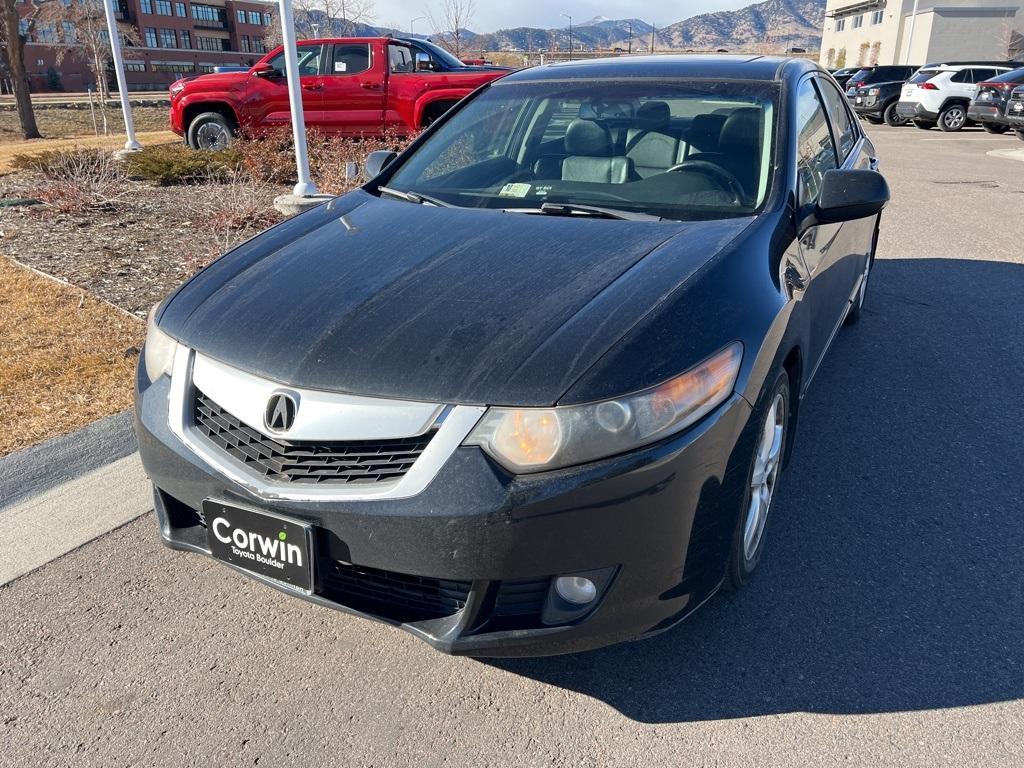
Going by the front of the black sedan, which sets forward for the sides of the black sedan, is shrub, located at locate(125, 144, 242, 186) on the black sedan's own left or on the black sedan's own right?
on the black sedan's own right

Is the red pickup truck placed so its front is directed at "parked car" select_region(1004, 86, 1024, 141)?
no

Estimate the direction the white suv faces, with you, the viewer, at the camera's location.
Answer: facing away from the viewer and to the right of the viewer

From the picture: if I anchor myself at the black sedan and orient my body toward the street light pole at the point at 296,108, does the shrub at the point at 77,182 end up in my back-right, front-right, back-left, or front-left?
front-left

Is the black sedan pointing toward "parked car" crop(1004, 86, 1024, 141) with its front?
no

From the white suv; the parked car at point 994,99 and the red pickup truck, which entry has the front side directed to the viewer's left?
the red pickup truck

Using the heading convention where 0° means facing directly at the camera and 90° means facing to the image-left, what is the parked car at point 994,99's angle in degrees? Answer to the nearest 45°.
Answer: approximately 225°

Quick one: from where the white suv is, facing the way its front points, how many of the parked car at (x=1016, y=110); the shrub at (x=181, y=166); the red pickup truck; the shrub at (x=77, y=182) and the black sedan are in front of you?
0

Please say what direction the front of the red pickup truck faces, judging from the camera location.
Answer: facing to the left of the viewer

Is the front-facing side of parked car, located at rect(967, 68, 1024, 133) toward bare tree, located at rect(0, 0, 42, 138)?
no

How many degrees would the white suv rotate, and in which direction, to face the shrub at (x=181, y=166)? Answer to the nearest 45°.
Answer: approximately 180°

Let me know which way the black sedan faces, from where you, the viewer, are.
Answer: facing the viewer and to the left of the viewer

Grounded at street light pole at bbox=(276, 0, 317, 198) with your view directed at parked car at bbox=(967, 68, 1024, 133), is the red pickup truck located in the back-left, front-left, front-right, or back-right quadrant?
front-left

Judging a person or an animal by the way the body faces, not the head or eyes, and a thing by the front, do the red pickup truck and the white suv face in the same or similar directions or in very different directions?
very different directions

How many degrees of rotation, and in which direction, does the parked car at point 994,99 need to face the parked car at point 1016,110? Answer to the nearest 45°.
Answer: approximately 135° to its right

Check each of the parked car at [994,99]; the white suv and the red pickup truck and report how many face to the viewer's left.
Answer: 1
